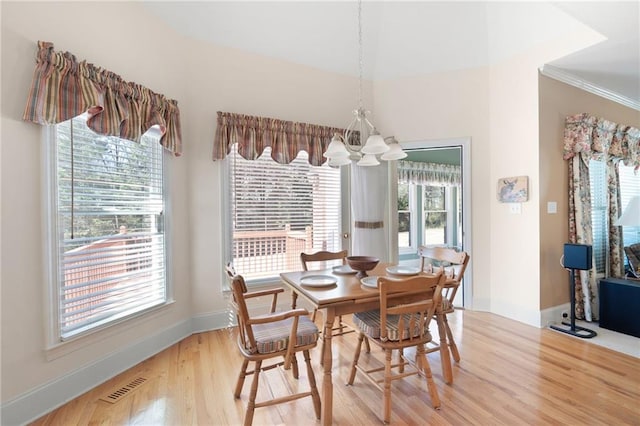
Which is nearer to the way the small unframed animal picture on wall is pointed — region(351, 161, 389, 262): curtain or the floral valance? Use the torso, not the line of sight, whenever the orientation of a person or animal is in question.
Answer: the curtain

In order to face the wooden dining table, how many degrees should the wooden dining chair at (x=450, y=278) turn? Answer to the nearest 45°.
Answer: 0° — it already faces it

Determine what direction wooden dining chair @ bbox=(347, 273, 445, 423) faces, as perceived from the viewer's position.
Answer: facing away from the viewer and to the left of the viewer

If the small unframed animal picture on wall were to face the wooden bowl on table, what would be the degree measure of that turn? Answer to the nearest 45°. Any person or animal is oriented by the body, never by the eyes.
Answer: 0° — it already faces it

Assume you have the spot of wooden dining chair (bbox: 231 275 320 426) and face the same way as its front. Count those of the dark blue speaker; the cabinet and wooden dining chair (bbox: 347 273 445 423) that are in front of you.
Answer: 3

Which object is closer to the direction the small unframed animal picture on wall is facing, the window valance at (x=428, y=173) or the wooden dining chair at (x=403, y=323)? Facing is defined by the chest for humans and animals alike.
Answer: the wooden dining chair

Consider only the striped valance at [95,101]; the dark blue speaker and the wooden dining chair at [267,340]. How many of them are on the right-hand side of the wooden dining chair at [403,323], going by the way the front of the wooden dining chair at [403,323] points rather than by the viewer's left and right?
1

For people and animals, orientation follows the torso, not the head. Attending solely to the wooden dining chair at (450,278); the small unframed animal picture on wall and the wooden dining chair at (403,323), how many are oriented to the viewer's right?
0

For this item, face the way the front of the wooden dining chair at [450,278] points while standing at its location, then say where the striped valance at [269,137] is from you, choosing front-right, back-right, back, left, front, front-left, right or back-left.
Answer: front-right

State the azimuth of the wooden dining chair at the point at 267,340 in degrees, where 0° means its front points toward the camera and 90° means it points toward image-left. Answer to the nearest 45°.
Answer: approximately 270°

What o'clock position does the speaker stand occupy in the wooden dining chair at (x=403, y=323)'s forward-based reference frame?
The speaker stand is roughly at 3 o'clock from the wooden dining chair.

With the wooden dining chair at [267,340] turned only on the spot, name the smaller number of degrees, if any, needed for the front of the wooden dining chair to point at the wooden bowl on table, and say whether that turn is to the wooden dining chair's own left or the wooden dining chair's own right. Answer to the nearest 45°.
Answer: approximately 45° to the wooden dining chair's own left

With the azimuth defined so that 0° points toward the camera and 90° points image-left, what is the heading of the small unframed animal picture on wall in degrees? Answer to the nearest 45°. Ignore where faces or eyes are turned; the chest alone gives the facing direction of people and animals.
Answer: approximately 45°

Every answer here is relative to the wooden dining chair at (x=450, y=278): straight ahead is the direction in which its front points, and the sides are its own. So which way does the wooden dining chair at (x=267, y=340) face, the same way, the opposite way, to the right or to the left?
the opposite way

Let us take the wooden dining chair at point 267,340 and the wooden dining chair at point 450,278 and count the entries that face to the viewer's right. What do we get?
1

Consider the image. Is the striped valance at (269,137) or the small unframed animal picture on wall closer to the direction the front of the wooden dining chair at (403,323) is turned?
the striped valance

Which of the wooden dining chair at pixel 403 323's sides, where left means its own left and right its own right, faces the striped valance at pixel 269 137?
front
